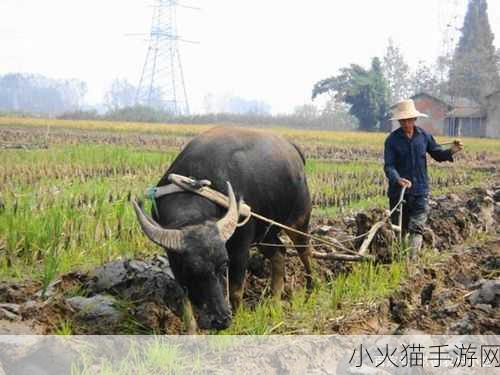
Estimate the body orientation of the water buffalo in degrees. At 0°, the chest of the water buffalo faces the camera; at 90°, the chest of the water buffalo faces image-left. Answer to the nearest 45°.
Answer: approximately 45°

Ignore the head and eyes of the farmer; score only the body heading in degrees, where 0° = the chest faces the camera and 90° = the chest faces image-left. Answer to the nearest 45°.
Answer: approximately 0°

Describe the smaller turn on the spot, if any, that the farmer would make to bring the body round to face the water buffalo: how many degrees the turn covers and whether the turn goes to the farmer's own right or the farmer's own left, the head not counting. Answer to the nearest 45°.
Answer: approximately 45° to the farmer's own right

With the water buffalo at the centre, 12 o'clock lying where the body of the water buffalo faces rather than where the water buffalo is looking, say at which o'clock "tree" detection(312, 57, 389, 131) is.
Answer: The tree is roughly at 5 o'clock from the water buffalo.

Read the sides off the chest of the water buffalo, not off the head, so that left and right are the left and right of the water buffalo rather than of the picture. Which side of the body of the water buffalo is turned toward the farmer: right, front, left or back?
back

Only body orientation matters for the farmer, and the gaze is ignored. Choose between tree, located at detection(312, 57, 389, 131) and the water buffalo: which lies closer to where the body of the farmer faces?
the water buffalo

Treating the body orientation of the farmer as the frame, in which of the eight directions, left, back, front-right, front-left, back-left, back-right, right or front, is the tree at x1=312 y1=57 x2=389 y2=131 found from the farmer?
back
